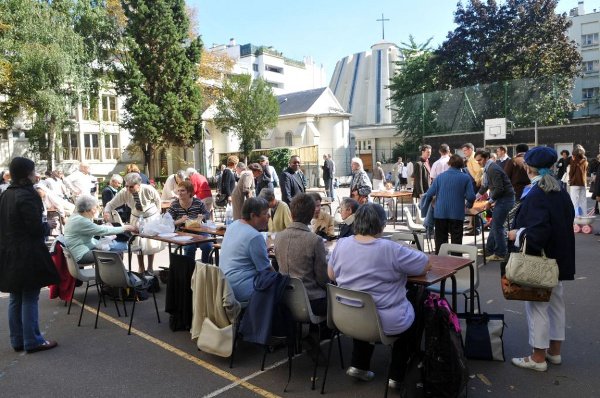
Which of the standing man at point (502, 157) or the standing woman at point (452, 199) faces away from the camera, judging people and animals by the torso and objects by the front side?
the standing woman at point (452, 199)

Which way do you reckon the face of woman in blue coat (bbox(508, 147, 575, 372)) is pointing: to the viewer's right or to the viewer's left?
to the viewer's left

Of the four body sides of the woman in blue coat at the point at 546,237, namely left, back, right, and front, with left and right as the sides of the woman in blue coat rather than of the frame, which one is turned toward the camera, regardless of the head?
left

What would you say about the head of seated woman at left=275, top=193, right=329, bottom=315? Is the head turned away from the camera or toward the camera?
away from the camera

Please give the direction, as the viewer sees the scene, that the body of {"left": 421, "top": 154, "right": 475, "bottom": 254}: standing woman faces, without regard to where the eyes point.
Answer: away from the camera

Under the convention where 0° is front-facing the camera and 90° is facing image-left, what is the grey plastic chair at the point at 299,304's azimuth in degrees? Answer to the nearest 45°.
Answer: approximately 225°

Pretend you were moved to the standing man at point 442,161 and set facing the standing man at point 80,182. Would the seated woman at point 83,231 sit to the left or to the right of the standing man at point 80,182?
left

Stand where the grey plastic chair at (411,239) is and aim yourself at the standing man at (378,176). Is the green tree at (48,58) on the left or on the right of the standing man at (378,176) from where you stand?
left

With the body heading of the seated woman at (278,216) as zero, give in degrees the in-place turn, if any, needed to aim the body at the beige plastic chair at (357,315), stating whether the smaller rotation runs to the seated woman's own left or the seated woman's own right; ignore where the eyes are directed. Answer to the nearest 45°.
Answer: approximately 45° to the seated woman's own left

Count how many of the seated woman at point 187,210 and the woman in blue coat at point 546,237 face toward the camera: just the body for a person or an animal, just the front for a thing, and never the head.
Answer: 1

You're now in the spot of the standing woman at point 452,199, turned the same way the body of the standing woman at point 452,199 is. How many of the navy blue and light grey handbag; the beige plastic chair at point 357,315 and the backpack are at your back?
3
